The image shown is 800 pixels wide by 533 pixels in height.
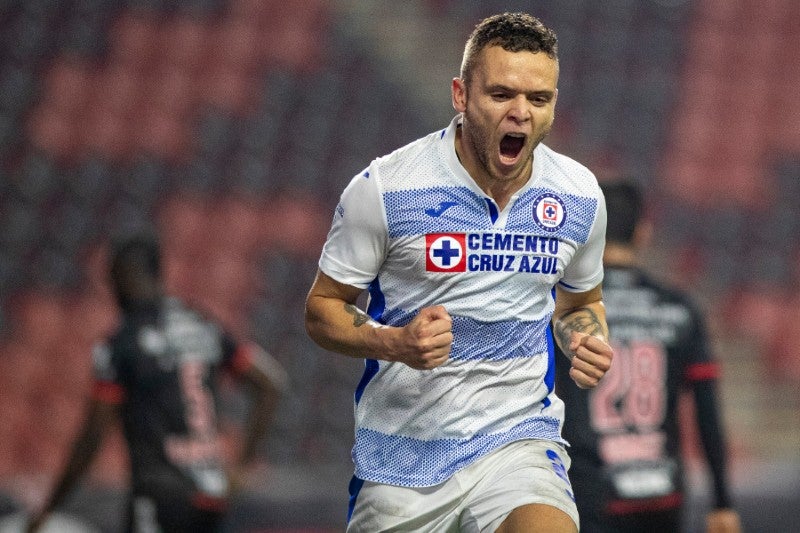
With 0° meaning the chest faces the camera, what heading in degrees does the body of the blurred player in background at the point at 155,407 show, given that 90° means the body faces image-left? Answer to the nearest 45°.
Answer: approximately 135°

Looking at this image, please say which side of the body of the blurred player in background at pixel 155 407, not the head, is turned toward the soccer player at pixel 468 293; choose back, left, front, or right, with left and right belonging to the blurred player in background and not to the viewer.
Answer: back

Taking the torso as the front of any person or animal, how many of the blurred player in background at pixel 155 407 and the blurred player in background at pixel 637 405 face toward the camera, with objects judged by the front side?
0

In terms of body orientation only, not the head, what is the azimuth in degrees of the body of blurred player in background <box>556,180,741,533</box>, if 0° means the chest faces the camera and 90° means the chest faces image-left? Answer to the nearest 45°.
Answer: approximately 180°

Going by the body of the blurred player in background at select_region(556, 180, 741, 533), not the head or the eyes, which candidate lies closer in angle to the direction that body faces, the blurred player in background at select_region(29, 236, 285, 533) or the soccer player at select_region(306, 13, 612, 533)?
the blurred player in background

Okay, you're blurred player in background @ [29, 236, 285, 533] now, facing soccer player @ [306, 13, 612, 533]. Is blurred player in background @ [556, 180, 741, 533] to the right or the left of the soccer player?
left

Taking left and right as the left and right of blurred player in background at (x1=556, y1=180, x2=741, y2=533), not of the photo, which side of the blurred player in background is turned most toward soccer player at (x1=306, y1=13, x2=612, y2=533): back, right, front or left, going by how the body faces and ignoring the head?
back

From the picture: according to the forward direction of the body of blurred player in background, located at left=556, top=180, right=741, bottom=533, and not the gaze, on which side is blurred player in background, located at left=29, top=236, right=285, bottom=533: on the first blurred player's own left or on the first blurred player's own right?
on the first blurred player's own left
